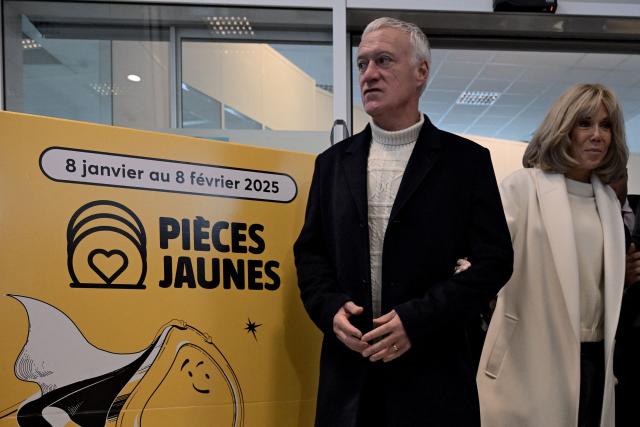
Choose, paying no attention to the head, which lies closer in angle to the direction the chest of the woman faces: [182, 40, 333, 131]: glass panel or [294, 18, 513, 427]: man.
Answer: the man

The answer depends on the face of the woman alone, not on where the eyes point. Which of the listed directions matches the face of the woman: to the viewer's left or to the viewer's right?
to the viewer's right

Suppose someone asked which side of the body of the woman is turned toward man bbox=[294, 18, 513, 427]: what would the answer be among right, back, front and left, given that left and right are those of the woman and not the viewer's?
right

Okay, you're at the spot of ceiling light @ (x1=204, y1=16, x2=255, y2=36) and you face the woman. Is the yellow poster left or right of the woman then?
right

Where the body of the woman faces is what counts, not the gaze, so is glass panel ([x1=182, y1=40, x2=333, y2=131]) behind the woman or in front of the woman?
behind

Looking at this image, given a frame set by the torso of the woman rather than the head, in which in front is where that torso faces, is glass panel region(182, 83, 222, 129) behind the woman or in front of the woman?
behind

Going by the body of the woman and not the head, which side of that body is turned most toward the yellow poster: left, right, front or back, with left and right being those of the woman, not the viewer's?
right
